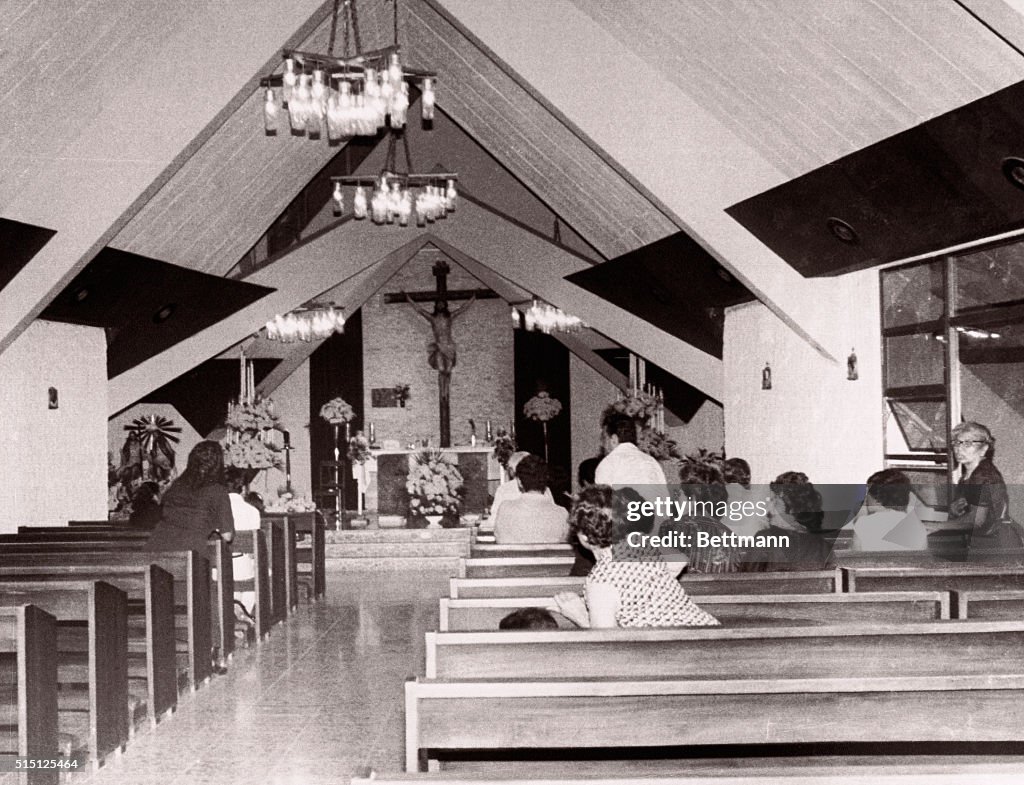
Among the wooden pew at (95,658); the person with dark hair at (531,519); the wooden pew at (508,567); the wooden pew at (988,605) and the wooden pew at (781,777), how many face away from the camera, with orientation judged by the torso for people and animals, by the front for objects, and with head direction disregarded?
5

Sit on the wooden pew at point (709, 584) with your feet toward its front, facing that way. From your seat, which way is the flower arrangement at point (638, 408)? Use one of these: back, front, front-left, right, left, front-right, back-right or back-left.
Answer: front

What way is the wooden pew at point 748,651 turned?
away from the camera

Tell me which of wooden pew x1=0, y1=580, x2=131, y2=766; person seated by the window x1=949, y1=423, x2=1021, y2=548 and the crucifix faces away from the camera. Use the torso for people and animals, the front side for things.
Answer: the wooden pew

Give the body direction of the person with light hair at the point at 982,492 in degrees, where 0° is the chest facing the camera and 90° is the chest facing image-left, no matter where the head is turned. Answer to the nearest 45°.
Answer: approximately 45°

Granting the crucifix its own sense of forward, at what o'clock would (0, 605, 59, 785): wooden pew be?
The wooden pew is roughly at 12 o'clock from the crucifix.

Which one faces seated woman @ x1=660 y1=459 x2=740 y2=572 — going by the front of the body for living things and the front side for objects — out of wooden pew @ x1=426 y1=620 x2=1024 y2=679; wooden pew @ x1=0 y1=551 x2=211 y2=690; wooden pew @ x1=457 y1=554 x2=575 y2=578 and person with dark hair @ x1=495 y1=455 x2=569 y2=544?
wooden pew @ x1=426 y1=620 x2=1024 y2=679

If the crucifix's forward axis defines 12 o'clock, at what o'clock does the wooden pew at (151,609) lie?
The wooden pew is roughly at 12 o'clock from the crucifix.

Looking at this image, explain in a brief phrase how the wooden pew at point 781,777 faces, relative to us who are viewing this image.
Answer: facing away from the viewer

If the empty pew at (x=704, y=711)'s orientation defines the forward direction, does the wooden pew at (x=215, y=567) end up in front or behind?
in front

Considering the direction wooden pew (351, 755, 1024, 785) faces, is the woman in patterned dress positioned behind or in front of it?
in front

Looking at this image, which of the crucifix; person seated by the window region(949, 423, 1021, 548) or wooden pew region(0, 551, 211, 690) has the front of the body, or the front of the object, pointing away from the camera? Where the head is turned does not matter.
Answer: the wooden pew

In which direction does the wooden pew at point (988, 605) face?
away from the camera

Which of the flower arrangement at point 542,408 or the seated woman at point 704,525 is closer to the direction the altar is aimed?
the seated woman

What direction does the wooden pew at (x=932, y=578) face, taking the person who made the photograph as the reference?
facing away from the viewer

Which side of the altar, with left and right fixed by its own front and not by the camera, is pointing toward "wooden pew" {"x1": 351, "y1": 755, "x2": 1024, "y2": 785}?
front

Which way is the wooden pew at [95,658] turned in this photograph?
away from the camera
